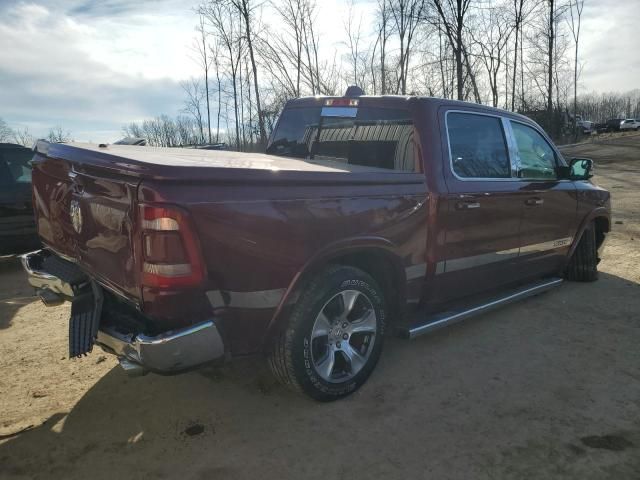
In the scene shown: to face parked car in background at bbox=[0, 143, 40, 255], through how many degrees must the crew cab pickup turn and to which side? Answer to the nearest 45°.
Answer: approximately 90° to its left

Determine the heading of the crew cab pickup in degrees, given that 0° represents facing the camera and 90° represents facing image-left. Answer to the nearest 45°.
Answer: approximately 225°
